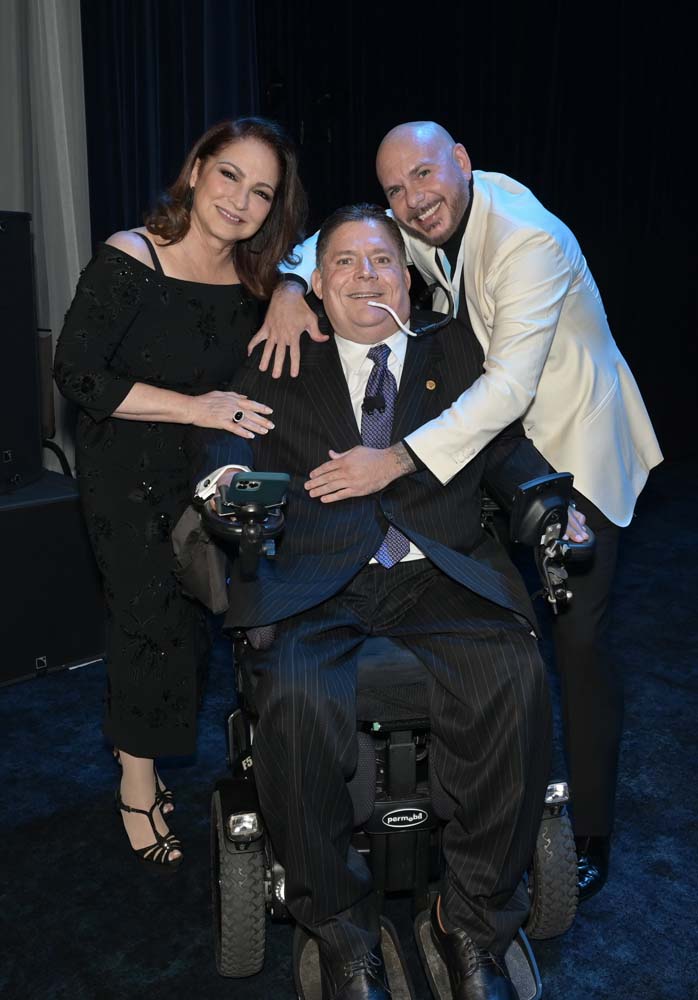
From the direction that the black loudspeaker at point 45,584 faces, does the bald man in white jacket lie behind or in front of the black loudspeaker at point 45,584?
in front

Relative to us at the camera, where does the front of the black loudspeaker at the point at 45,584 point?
facing the viewer and to the right of the viewer

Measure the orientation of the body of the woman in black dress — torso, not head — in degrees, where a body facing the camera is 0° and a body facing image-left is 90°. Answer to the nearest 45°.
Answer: approximately 315°

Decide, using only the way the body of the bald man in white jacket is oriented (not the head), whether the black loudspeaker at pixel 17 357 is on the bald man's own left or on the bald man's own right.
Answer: on the bald man's own right

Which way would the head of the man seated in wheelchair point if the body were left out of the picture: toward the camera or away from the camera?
toward the camera

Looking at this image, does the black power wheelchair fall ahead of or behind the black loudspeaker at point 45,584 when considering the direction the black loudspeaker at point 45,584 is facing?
ahead

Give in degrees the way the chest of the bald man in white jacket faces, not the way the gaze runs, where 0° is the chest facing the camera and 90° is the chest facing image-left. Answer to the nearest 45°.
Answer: approximately 45°

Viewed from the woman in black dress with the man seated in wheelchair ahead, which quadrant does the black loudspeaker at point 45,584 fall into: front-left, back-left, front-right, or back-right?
back-left

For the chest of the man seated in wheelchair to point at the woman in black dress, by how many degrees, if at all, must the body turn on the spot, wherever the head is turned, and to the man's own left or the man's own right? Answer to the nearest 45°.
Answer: approximately 135° to the man's own right

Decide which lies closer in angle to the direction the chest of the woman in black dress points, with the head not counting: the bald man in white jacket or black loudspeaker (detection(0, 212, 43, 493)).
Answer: the bald man in white jacket

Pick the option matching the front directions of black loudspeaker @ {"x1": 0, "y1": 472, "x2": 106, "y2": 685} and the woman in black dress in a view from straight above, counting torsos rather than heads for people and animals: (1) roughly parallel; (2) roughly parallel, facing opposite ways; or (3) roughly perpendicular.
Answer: roughly parallel

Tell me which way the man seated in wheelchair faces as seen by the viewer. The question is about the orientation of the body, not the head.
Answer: toward the camera

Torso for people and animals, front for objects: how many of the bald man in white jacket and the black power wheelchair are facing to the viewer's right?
0

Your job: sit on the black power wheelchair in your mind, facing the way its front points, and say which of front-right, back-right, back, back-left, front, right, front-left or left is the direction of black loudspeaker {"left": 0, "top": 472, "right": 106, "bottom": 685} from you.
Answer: back-right
